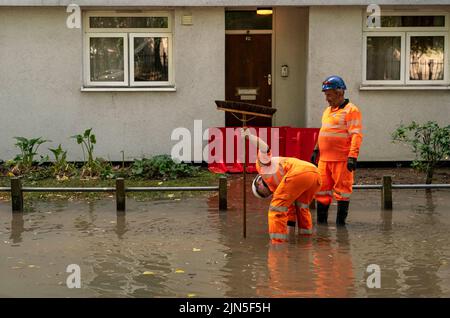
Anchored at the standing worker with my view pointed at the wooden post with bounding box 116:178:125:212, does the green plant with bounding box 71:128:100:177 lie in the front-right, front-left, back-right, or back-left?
front-right

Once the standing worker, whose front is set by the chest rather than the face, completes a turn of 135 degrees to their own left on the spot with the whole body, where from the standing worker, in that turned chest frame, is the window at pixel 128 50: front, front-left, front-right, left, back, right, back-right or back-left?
back-left

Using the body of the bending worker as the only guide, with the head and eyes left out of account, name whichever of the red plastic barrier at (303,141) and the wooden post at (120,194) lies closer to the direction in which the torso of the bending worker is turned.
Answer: the wooden post

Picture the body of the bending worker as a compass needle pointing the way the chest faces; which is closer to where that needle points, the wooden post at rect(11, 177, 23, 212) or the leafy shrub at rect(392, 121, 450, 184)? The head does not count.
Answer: the wooden post

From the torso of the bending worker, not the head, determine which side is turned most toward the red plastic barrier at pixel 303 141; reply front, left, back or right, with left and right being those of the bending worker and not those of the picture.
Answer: right

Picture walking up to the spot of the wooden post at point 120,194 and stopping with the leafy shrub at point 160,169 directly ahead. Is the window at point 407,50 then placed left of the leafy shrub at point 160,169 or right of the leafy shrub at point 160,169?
right

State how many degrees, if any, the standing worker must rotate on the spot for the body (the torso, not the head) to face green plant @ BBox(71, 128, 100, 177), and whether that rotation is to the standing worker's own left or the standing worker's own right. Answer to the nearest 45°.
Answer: approximately 90° to the standing worker's own right

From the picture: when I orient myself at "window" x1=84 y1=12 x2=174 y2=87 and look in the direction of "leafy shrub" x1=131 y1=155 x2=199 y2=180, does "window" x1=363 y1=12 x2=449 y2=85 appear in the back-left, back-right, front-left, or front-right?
front-left

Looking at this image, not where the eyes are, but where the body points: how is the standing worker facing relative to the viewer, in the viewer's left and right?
facing the viewer and to the left of the viewer

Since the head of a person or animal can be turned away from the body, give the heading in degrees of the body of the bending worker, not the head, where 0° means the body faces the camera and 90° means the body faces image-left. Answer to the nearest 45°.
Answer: approximately 90°

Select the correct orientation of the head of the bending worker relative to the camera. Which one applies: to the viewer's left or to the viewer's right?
to the viewer's left

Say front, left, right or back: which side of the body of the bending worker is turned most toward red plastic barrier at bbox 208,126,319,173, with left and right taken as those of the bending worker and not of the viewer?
right

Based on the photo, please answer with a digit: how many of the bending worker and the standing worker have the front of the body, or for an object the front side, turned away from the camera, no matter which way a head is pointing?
0

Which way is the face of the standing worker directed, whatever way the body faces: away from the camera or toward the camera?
toward the camera

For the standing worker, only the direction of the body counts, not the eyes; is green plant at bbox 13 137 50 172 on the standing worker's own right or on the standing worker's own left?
on the standing worker's own right

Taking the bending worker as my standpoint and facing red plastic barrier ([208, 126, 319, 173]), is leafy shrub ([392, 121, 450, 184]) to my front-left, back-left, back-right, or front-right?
front-right

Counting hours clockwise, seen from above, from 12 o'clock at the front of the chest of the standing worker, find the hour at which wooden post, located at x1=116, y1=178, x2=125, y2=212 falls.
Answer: The wooden post is roughly at 2 o'clock from the standing worker.
